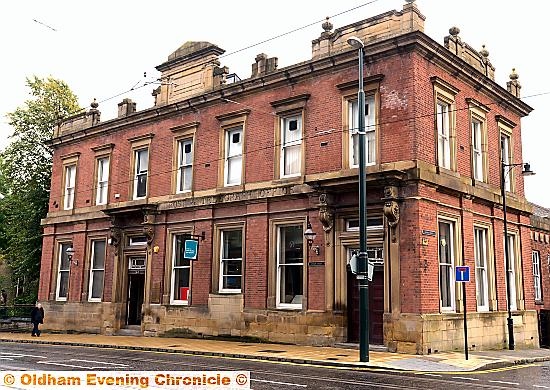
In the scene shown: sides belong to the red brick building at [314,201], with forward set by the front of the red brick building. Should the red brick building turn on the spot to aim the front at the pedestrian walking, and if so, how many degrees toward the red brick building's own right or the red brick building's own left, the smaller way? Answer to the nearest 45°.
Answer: approximately 90° to the red brick building's own right

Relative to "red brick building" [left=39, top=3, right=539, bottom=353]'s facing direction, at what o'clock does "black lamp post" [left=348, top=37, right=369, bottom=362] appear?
The black lamp post is roughly at 10 o'clock from the red brick building.

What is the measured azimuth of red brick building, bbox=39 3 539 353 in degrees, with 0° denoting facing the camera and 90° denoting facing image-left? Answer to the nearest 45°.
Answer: approximately 45°

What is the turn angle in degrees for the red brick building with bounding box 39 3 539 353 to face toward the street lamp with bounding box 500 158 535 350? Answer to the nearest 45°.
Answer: approximately 135° to its left

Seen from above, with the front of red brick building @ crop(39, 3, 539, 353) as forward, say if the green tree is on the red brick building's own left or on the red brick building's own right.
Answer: on the red brick building's own right

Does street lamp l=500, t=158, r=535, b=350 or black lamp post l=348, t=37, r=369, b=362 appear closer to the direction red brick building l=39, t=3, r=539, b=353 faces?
the black lamp post
